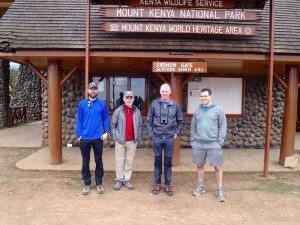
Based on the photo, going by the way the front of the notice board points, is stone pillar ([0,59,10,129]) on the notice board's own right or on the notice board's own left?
on the notice board's own right

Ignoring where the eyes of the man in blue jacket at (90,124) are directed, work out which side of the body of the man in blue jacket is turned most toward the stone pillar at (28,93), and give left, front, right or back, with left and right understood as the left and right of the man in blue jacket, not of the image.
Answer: back

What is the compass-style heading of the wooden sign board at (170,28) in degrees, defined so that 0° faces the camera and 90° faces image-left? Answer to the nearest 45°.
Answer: approximately 0°

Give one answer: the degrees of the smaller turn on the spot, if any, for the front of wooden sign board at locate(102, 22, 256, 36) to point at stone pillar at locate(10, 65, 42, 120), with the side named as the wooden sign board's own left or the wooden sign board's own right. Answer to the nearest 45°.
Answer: approximately 135° to the wooden sign board's own right

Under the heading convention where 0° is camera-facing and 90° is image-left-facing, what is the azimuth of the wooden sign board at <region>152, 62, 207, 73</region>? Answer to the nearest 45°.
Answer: approximately 0°

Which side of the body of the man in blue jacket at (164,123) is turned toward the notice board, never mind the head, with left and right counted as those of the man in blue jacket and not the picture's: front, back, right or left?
back

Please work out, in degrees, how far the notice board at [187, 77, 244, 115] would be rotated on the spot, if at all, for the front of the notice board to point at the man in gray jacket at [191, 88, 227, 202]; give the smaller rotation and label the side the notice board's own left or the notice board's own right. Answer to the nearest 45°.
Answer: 0° — it already faces them
